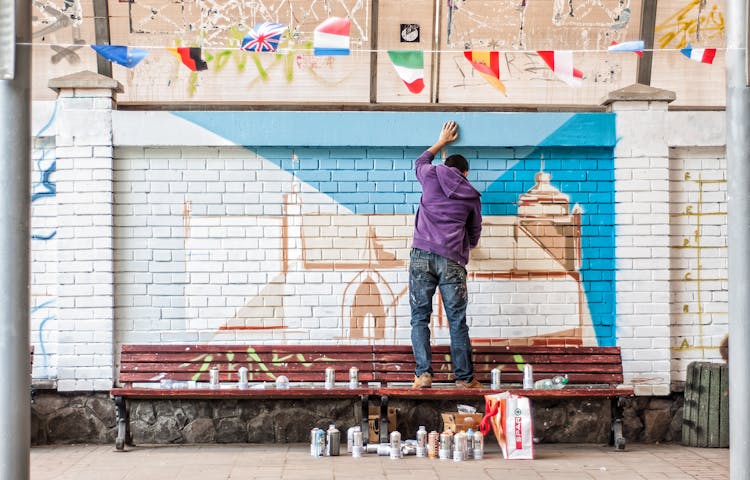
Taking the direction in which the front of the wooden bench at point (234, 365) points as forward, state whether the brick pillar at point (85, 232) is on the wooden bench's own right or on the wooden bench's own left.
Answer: on the wooden bench's own right

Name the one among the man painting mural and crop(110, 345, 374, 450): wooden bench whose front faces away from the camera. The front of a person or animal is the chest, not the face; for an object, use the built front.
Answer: the man painting mural

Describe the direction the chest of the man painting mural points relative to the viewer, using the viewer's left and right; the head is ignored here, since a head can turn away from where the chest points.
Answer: facing away from the viewer

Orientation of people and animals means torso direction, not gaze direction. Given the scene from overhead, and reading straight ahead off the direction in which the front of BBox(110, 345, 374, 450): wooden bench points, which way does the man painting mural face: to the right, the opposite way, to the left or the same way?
the opposite way

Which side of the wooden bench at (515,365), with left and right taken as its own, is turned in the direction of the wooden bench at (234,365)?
right

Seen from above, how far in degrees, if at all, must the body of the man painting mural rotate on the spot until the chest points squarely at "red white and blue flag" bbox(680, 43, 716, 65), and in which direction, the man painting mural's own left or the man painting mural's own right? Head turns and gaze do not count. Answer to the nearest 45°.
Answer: approximately 90° to the man painting mural's own right

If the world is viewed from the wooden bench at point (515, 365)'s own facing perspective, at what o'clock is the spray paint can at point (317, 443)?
The spray paint can is roughly at 2 o'clock from the wooden bench.

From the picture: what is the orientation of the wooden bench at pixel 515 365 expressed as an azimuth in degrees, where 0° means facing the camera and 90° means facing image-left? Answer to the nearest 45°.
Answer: approximately 0°

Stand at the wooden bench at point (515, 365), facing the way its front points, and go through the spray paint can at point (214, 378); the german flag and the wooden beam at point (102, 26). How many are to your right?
3

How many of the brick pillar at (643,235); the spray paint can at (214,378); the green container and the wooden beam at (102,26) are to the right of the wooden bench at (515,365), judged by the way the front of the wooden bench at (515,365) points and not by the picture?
2

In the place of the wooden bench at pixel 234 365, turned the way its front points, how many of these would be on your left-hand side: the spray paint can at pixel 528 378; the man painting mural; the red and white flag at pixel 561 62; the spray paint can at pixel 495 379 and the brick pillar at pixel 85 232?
4
